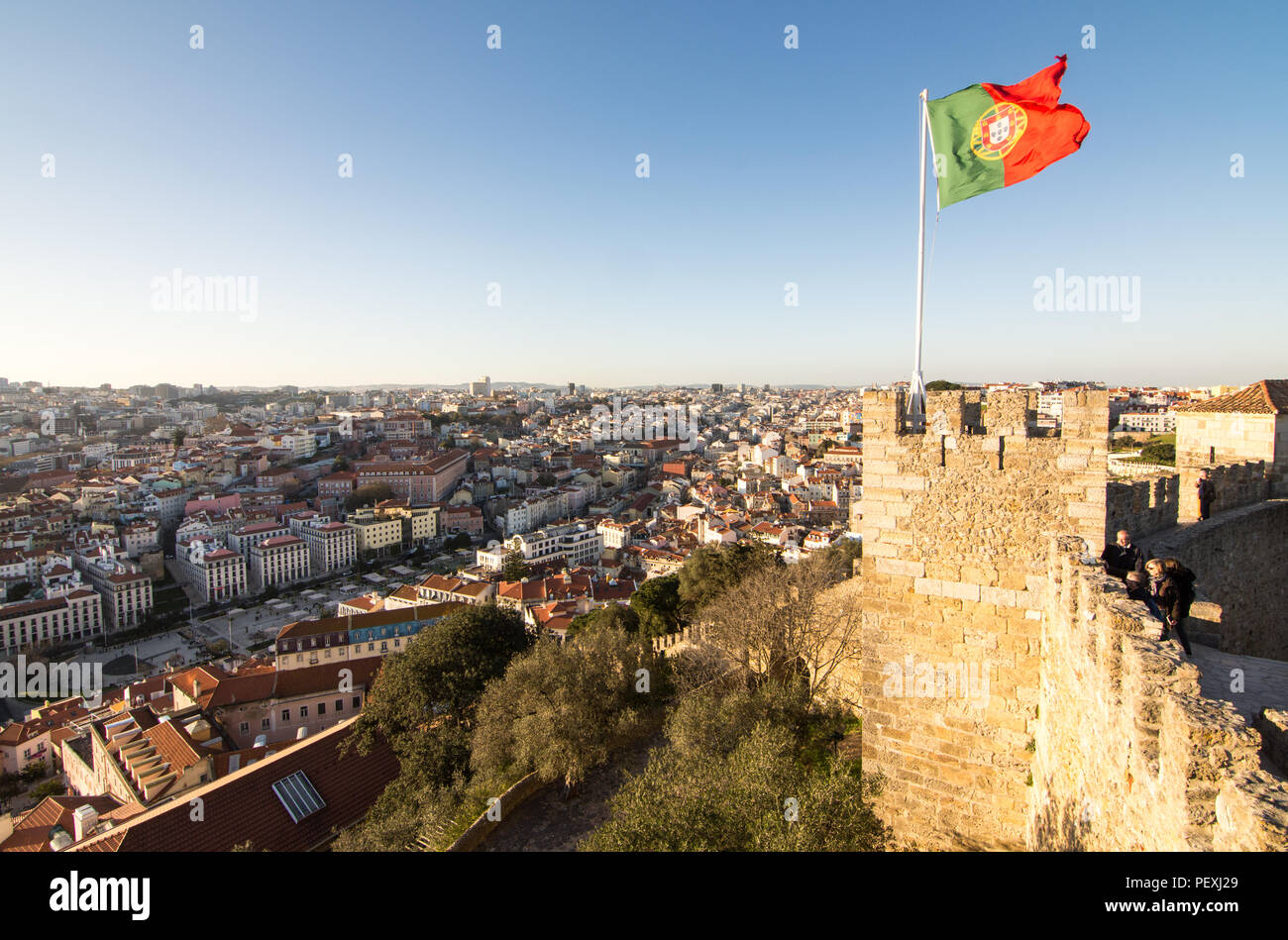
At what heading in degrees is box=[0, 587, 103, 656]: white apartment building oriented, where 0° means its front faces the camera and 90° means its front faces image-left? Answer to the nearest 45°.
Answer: approximately 315°

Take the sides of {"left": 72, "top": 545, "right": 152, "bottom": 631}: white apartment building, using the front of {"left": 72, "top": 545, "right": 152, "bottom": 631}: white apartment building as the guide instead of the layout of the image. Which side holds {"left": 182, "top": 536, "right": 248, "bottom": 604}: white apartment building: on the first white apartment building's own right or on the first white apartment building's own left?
on the first white apartment building's own left

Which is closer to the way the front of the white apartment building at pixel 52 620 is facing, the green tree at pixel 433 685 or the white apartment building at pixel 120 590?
the green tree
